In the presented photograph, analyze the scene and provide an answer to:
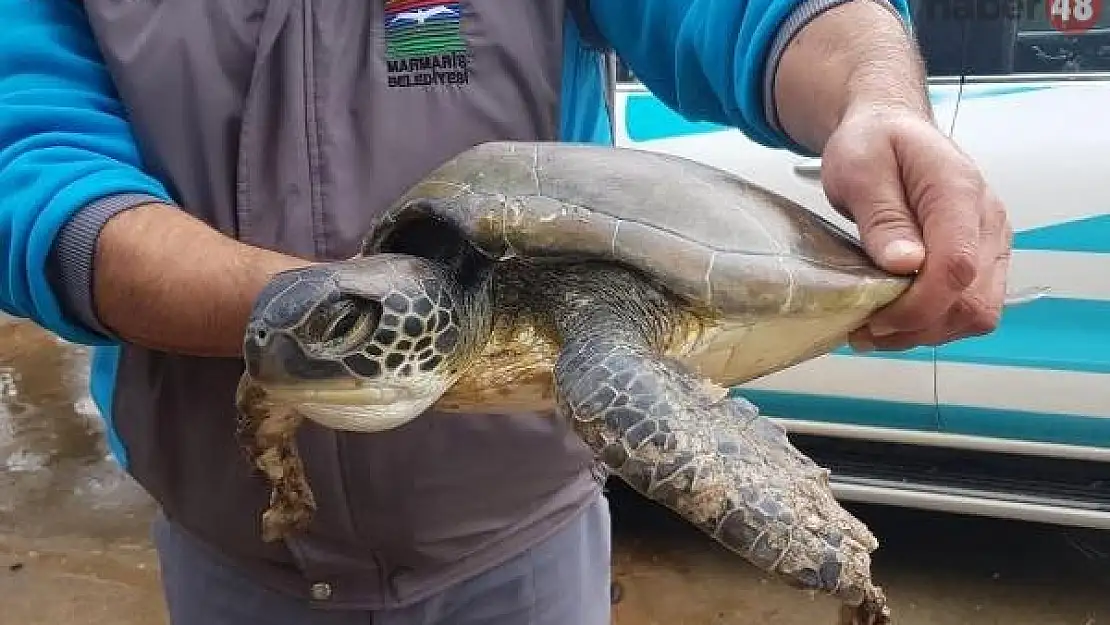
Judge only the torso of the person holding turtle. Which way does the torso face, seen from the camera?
toward the camera

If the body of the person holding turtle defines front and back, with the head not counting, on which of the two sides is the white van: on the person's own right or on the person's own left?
on the person's own left
